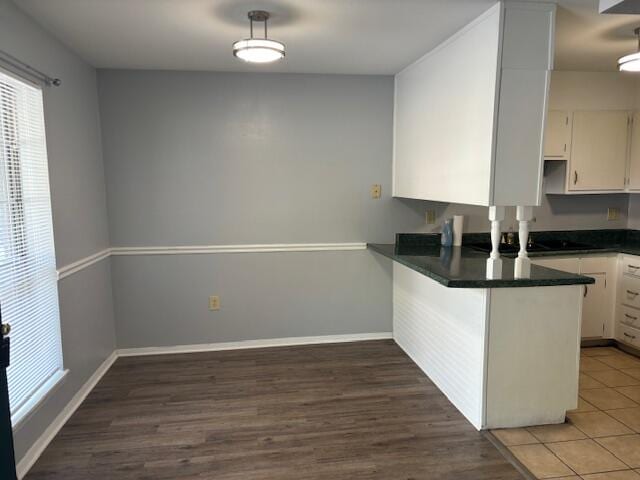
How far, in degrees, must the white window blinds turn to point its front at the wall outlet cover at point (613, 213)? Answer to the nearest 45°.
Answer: approximately 45° to its left

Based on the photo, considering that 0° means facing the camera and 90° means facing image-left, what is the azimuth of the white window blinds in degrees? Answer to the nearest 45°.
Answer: approximately 315°

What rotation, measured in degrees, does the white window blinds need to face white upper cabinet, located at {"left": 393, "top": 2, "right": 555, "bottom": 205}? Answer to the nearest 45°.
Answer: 0° — it already faces it

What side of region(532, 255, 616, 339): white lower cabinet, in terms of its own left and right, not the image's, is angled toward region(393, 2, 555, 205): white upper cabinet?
right

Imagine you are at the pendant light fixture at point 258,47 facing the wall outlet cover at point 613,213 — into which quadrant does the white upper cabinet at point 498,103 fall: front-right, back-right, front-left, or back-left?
front-right

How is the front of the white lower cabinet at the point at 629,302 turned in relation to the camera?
facing the viewer and to the left of the viewer

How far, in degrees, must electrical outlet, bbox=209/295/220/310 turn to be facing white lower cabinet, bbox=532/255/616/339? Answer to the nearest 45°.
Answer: approximately 90° to its left

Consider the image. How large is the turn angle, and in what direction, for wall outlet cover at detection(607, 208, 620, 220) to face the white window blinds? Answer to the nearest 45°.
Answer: approximately 45° to its right

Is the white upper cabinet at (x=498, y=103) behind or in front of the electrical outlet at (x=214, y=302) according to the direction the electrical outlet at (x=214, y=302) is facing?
in front

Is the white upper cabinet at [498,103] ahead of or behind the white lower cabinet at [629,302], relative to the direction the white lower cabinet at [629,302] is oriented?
ahead

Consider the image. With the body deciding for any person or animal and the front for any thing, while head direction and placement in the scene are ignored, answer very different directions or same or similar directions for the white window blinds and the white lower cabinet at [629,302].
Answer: very different directions

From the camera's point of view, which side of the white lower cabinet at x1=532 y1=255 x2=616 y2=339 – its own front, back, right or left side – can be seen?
front

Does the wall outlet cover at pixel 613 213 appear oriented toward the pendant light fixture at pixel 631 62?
yes

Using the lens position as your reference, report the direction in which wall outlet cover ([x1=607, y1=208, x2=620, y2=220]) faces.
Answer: facing the viewer

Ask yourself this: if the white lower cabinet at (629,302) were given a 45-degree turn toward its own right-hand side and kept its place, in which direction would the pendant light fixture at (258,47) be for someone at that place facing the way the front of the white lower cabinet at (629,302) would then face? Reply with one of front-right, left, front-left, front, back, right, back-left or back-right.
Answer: front-left

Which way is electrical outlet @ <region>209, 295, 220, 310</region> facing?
toward the camera

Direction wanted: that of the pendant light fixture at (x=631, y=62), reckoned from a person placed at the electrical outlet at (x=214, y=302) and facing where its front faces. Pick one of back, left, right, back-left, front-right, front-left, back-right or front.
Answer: front-left
